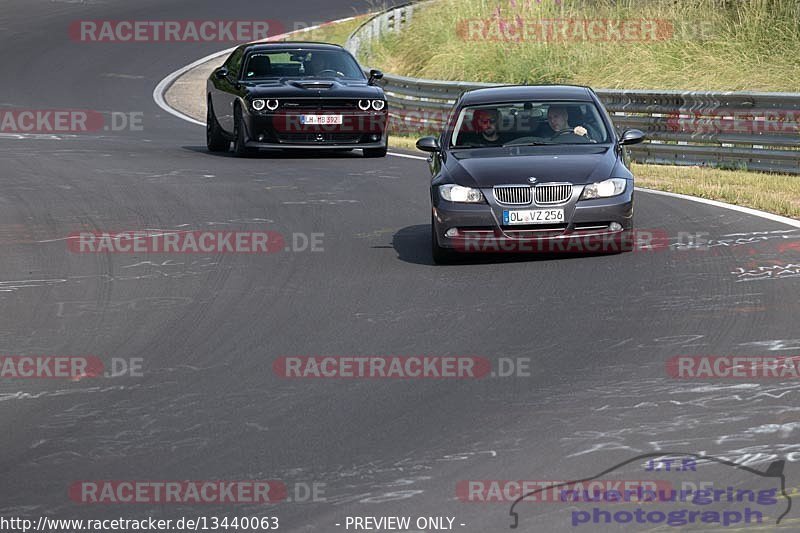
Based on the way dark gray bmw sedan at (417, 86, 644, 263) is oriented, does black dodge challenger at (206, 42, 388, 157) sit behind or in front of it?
behind

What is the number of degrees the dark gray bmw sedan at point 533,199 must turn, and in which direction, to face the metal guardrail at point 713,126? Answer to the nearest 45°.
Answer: approximately 180°

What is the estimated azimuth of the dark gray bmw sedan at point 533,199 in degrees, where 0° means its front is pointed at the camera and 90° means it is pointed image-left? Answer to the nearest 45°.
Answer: approximately 0°

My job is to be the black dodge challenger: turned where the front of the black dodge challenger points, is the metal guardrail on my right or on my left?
on my left

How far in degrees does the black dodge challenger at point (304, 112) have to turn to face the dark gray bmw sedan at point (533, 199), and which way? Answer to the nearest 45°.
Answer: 0° — it already faces it

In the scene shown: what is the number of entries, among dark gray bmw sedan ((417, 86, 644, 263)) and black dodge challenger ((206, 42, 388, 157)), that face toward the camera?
2

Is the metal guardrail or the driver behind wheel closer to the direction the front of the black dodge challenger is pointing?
the driver behind wheel

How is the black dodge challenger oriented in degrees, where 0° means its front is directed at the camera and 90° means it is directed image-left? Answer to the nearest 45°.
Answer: approximately 0°
